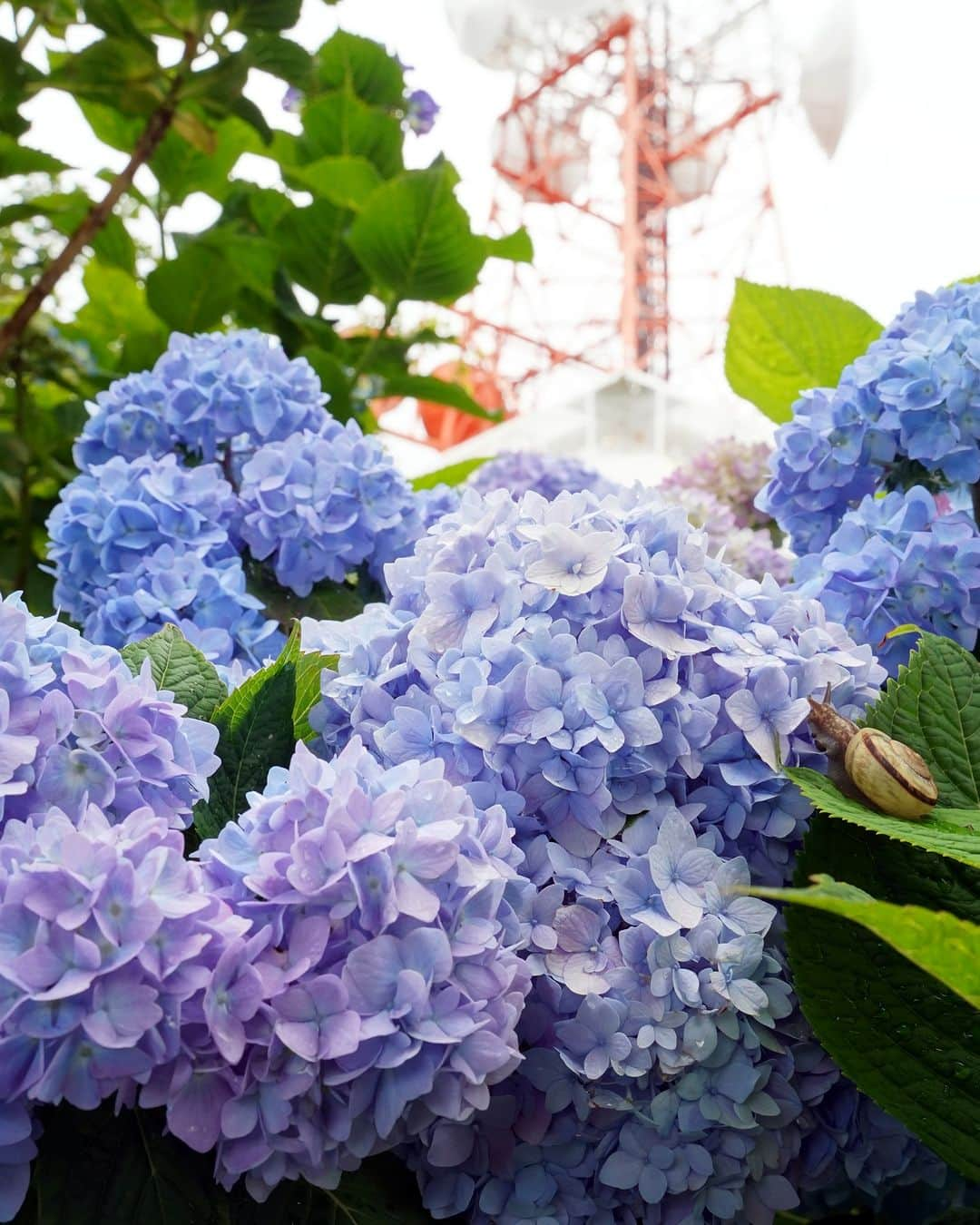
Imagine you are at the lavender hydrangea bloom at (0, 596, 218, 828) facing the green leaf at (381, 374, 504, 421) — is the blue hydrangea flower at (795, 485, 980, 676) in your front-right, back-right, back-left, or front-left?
front-right
